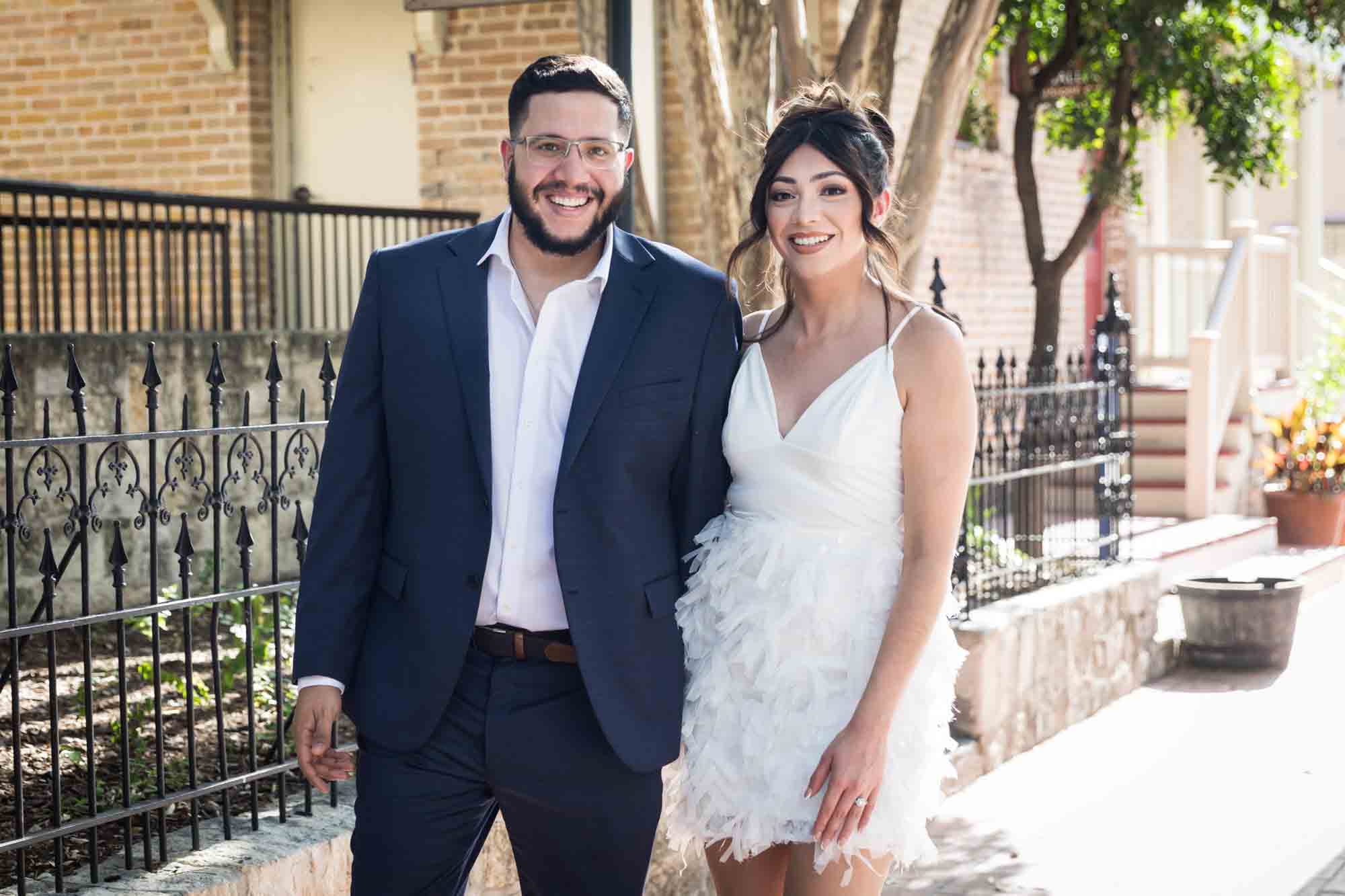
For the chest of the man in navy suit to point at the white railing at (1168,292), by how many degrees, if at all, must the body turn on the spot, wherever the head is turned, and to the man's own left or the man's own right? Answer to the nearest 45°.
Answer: approximately 135° to the man's own left

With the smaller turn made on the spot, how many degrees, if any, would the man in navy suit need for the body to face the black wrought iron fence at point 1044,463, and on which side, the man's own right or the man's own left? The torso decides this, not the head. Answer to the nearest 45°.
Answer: approximately 135° to the man's own left

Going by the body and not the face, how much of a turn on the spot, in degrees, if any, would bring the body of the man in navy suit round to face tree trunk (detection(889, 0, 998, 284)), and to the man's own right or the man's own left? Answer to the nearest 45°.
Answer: approximately 135° to the man's own left

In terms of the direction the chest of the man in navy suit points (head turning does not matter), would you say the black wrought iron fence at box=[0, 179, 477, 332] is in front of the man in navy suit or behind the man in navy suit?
behind

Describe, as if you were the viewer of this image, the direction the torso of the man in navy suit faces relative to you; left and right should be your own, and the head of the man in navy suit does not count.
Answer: facing the viewer

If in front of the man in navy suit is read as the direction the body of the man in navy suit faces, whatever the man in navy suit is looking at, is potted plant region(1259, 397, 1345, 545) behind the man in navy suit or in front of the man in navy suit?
behind

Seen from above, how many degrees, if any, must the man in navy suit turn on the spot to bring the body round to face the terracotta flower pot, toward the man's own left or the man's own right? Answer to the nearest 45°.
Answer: approximately 135° to the man's own left
